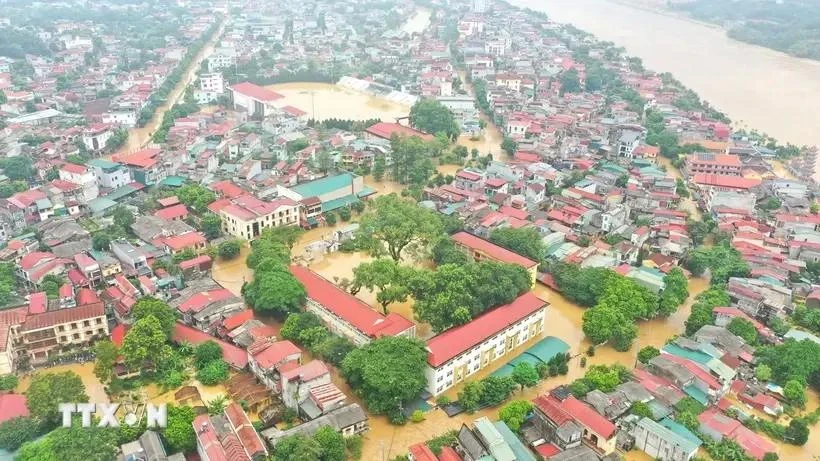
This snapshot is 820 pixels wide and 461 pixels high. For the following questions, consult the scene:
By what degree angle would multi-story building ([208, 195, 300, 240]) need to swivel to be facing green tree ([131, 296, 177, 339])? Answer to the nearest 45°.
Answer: approximately 45° to its right

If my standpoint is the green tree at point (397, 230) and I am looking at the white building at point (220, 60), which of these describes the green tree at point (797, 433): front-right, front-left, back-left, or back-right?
back-right

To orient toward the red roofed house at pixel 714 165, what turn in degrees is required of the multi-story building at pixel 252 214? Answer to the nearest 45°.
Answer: approximately 45° to its left

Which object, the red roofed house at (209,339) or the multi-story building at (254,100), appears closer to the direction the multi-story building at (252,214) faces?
the red roofed house

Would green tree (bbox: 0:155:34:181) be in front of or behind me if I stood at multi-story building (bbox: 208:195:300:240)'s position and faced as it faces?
behind

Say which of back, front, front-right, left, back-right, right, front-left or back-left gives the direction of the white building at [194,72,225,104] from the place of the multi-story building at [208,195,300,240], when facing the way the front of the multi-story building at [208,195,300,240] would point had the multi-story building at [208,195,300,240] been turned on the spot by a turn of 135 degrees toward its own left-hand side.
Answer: front

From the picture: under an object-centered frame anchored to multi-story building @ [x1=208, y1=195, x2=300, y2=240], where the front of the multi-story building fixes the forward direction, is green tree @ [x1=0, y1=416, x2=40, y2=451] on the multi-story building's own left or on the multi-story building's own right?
on the multi-story building's own right

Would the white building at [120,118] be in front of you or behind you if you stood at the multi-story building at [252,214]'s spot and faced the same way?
behind

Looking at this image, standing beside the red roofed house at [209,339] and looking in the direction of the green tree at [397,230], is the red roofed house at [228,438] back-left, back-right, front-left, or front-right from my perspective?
back-right

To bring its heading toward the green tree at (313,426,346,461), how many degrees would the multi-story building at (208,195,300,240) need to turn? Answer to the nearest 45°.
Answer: approximately 45° to its right

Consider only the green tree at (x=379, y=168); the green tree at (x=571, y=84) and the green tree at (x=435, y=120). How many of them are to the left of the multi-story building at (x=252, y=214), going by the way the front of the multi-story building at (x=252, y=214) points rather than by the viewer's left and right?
3

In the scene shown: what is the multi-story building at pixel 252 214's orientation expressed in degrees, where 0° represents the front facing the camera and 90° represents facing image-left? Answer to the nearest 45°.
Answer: approximately 315°

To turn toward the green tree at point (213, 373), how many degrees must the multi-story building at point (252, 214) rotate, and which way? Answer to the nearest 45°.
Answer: approximately 45° to its right

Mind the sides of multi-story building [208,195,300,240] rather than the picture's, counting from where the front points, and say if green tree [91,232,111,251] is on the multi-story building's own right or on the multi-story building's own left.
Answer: on the multi-story building's own right
